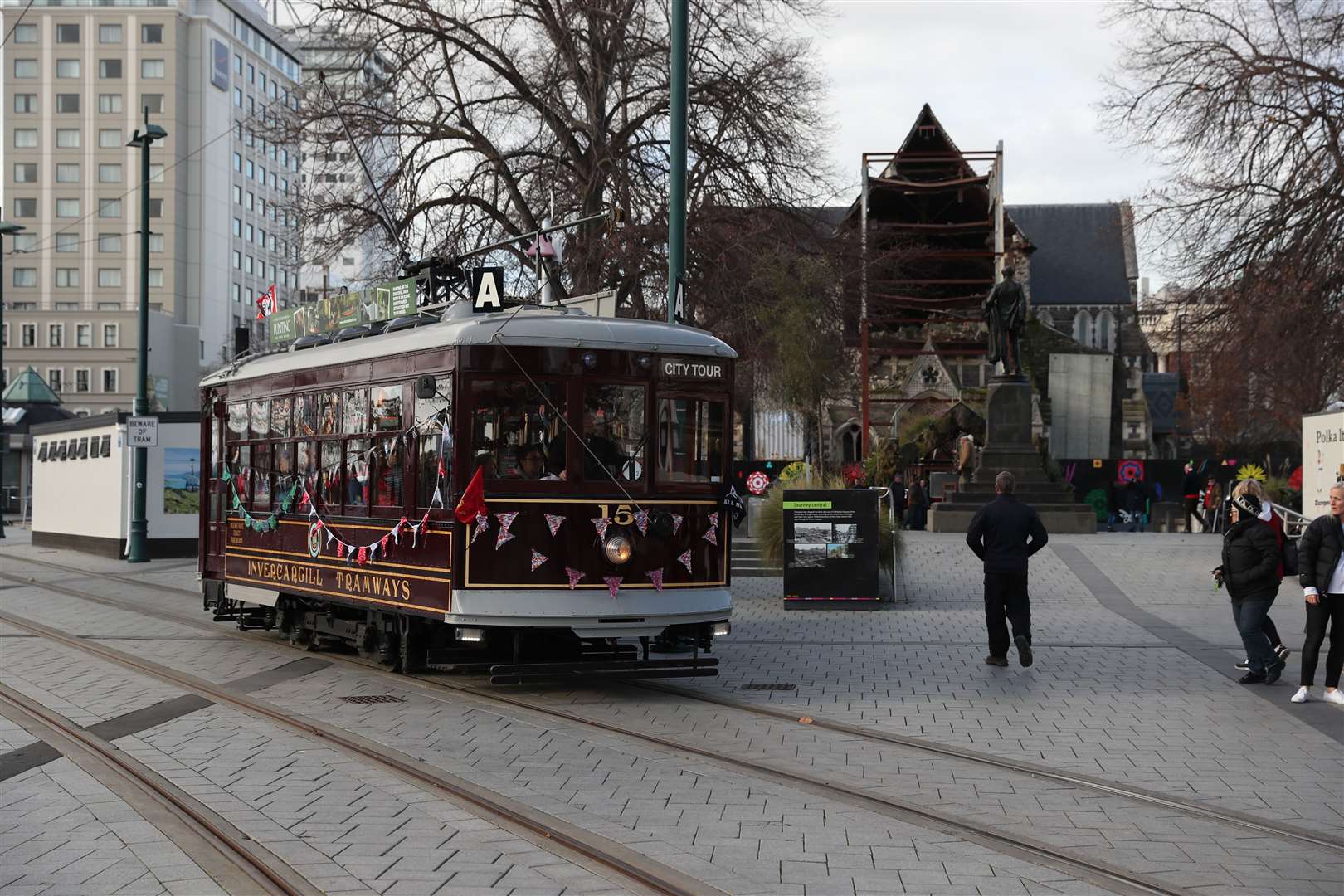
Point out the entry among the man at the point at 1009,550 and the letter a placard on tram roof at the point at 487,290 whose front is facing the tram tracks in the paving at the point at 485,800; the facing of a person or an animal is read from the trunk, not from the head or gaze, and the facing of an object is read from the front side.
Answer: the letter a placard on tram roof

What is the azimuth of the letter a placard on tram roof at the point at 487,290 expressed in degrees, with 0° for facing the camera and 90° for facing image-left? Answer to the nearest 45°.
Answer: approximately 0°

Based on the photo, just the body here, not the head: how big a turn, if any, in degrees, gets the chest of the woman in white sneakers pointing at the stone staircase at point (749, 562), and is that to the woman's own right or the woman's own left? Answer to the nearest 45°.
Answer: approximately 135° to the woman's own right

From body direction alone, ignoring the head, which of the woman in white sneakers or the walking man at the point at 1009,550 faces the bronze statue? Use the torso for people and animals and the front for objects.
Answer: the walking man

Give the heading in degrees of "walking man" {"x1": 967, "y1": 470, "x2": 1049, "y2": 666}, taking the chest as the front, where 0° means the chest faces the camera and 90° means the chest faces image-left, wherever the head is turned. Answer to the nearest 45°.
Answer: approximately 180°

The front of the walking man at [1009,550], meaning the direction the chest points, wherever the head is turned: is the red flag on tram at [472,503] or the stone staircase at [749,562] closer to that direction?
the stone staircase

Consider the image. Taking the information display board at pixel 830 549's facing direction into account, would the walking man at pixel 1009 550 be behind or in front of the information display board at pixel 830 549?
in front

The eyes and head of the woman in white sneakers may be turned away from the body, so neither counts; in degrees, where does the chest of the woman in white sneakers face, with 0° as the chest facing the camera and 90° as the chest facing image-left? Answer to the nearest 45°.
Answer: approximately 0°

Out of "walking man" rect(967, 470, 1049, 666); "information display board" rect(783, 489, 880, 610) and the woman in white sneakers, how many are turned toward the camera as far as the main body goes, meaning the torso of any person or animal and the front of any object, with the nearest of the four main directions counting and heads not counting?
2

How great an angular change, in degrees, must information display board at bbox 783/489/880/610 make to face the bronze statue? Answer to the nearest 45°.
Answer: approximately 180°
